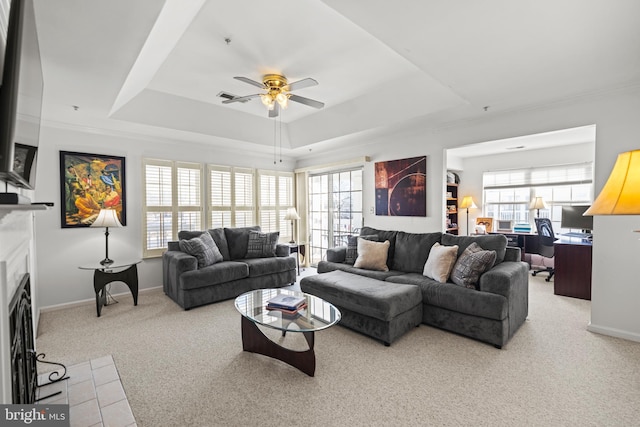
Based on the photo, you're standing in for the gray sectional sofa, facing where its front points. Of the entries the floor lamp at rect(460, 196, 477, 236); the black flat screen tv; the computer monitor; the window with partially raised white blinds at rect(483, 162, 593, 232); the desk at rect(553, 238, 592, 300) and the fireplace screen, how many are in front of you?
2

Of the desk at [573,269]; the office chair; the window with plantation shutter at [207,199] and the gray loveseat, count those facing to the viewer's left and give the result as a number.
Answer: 1

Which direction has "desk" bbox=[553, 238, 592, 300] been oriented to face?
to the viewer's left

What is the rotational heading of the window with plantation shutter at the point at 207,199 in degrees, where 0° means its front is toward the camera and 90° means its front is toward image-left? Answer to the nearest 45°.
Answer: approximately 315°

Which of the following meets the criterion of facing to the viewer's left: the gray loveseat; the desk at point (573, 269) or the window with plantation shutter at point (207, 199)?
the desk

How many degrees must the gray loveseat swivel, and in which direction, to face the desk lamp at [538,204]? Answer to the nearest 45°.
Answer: approximately 45° to its left

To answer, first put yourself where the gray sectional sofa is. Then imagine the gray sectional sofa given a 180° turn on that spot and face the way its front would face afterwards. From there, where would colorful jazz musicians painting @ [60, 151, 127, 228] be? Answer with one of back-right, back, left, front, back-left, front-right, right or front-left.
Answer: back-left

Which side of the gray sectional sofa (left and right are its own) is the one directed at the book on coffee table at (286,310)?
front

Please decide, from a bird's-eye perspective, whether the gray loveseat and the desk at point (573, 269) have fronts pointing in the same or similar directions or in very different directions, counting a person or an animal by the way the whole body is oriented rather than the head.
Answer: very different directions

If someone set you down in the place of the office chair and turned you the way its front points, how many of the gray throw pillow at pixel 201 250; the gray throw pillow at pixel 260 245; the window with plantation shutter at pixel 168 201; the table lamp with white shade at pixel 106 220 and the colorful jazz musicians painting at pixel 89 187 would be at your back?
5

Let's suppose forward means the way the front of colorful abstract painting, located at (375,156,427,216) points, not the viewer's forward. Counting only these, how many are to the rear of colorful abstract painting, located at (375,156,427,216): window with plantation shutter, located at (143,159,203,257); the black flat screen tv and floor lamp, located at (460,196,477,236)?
1

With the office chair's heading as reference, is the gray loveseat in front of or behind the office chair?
behind

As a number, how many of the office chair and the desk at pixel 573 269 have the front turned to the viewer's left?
1

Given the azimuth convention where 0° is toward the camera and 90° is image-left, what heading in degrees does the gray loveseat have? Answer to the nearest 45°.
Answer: approximately 315°

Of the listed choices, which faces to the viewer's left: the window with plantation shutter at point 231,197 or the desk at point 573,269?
the desk

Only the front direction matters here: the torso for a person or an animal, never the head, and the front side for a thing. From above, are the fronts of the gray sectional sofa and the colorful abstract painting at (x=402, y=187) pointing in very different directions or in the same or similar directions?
same or similar directions

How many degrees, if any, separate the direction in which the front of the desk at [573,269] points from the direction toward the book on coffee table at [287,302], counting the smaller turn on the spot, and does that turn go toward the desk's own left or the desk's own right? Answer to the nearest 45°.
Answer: approximately 45° to the desk's own left
